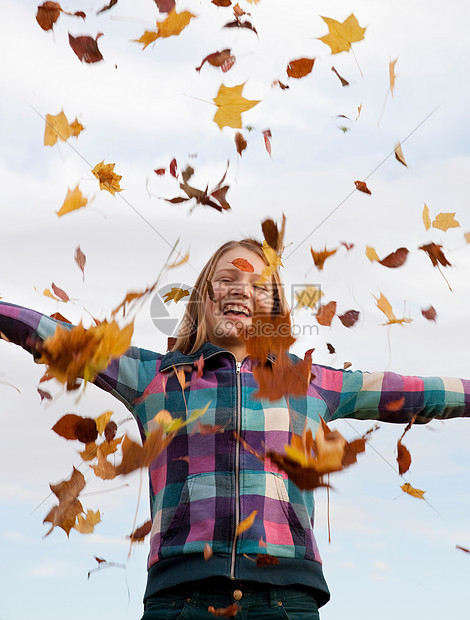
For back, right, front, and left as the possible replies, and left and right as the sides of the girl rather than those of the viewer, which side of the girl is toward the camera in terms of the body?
front

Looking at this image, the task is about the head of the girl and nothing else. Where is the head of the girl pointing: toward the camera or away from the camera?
toward the camera

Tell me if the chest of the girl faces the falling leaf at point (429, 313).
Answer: no

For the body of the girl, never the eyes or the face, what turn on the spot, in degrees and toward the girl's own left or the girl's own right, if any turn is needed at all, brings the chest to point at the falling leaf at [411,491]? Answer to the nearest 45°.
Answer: approximately 135° to the girl's own left
